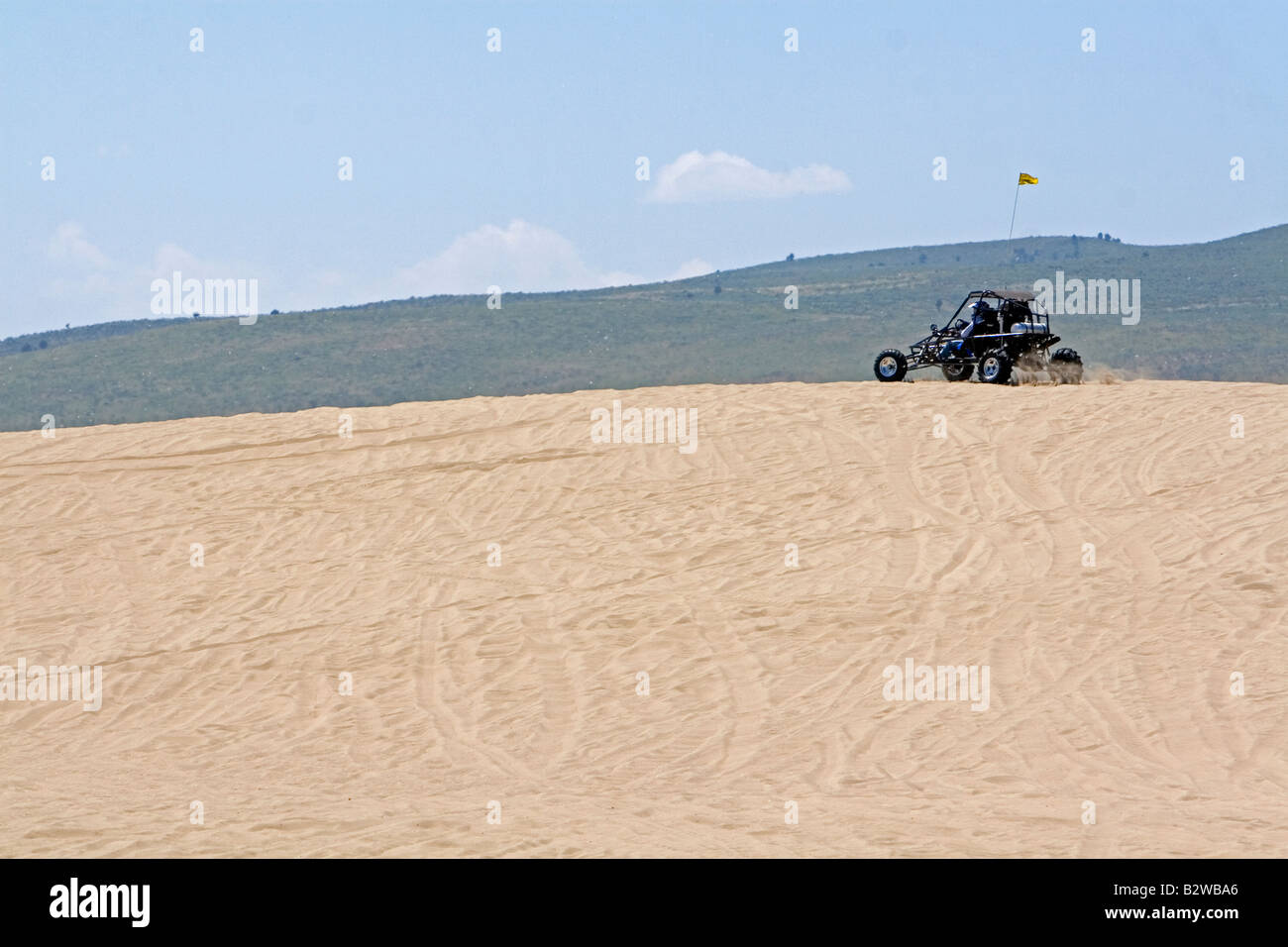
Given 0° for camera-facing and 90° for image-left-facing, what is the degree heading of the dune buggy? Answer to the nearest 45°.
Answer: approximately 135°
